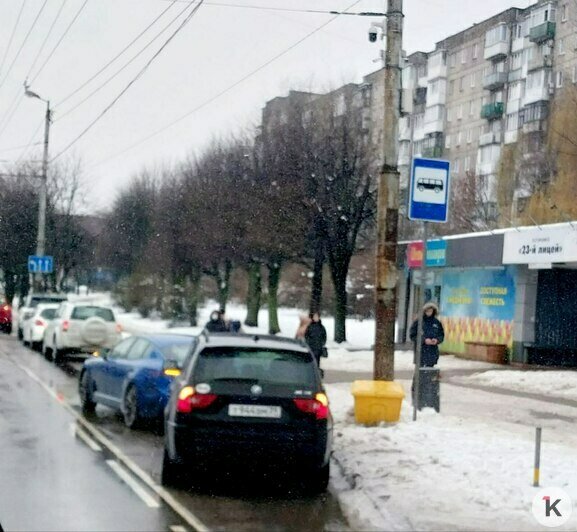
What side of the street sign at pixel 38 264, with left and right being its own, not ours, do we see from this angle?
front

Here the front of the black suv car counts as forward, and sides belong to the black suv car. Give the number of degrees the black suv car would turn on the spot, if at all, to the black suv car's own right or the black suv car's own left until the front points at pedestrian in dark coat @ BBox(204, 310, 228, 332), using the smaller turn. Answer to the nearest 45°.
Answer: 0° — it already faces them

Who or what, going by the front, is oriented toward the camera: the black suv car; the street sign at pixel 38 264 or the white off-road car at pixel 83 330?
the street sign

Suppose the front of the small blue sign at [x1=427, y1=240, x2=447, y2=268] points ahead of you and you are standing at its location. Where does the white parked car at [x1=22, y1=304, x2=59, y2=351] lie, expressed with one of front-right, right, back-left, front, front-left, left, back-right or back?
right

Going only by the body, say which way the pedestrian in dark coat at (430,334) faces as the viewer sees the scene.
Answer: toward the camera

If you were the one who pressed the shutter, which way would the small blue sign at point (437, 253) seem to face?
facing the viewer

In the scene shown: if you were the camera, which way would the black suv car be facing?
facing away from the viewer

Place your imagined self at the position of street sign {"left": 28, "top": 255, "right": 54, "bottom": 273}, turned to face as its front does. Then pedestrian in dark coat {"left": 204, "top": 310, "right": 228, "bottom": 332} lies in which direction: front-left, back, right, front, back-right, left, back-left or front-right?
front

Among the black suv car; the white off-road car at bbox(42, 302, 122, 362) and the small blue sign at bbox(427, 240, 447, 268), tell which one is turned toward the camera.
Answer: the small blue sign
